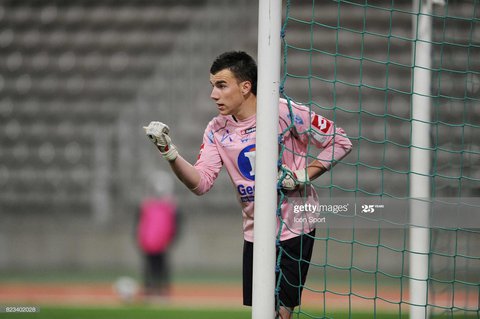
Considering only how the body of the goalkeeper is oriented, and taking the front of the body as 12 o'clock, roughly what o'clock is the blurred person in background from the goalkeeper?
The blurred person in background is roughly at 4 o'clock from the goalkeeper.

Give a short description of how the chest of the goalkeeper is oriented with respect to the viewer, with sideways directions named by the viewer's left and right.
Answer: facing the viewer and to the left of the viewer

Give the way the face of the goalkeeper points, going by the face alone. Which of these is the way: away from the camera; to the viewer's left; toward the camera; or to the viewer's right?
to the viewer's left

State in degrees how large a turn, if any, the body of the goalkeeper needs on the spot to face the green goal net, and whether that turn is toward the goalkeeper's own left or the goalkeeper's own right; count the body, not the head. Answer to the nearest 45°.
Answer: approximately 180°

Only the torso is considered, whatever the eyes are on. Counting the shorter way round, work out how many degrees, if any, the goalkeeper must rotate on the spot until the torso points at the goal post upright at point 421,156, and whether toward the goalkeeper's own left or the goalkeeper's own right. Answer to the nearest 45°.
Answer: approximately 180°
